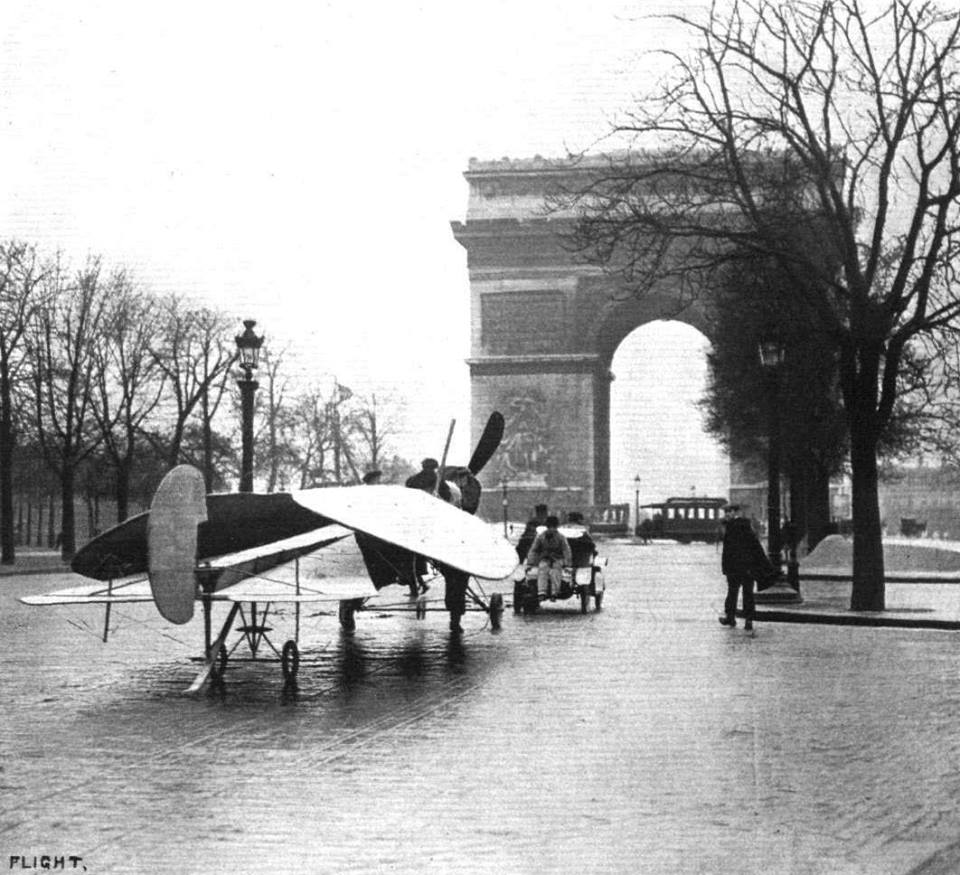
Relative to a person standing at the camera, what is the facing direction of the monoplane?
facing away from the viewer and to the right of the viewer

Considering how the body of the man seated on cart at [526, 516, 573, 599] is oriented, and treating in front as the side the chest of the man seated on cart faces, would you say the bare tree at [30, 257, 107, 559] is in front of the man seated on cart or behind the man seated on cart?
behind

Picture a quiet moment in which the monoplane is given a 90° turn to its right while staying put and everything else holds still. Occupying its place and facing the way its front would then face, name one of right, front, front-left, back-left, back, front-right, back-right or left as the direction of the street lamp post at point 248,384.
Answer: back-left

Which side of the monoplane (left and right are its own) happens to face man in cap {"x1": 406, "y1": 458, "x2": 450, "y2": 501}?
front

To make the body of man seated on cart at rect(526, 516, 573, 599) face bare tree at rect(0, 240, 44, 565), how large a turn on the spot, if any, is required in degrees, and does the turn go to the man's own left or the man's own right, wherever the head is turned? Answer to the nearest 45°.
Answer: approximately 135° to the man's own right

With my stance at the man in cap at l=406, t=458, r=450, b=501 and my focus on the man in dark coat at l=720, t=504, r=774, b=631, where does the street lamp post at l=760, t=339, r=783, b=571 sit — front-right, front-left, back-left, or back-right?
front-left

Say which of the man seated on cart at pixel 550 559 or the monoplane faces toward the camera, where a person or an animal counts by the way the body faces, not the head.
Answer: the man seated on cart

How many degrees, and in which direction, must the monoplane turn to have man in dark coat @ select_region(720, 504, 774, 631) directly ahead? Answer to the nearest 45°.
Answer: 0° — it already faces them

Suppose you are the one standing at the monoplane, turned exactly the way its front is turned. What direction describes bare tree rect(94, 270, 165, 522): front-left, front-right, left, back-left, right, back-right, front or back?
front-left

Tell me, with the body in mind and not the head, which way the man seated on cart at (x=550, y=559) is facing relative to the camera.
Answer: toward the camera

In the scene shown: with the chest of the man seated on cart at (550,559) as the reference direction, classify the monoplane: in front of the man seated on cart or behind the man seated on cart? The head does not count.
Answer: in front

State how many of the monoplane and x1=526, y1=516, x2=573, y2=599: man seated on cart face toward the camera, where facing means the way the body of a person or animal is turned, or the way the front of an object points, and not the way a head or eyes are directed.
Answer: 1

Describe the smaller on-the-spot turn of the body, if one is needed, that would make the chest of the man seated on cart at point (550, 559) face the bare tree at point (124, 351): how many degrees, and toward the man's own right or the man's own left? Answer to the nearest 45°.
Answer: approximately 135° to the man's own right

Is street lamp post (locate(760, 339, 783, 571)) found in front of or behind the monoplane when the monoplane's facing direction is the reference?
in front
